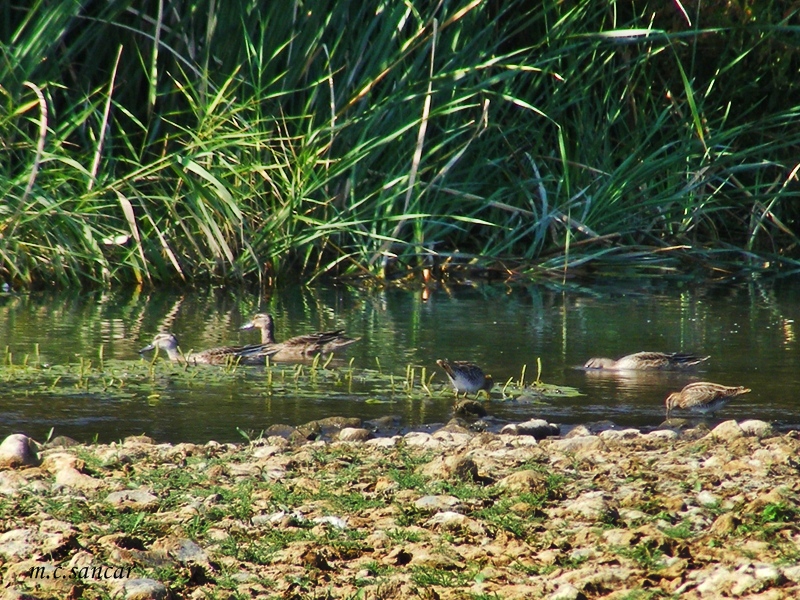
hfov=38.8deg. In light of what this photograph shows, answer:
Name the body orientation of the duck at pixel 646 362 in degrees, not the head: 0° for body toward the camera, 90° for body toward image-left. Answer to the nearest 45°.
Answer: approximately 90°

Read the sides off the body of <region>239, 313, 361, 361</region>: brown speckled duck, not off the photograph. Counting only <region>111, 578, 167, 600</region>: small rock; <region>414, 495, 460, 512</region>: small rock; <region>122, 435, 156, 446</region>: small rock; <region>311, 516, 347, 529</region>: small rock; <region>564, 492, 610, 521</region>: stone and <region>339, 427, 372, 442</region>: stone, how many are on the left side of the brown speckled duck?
6

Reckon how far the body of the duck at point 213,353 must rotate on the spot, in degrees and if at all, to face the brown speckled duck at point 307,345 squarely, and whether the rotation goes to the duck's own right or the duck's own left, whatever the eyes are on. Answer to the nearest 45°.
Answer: approximately 135° to the duck's own right

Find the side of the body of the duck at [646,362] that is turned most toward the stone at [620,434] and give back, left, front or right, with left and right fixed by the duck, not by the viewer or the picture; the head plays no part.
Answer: left

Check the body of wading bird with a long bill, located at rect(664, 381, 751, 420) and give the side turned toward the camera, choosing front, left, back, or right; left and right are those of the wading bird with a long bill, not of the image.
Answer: left

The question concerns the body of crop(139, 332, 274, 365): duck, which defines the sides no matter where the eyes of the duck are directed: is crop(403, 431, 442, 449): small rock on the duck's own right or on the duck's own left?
on the duck's own left

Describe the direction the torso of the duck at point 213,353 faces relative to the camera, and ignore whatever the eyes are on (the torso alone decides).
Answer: to the viewer's left

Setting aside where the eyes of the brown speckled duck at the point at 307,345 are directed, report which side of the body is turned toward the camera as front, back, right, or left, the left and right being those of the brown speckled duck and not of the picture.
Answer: left

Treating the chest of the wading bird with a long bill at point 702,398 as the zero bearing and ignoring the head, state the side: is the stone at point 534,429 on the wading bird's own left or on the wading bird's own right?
on the wading bird's own left

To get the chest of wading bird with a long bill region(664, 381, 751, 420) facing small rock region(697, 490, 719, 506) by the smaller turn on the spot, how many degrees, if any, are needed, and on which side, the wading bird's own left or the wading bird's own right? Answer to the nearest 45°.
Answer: approximately 90° to the wading bird's own left
